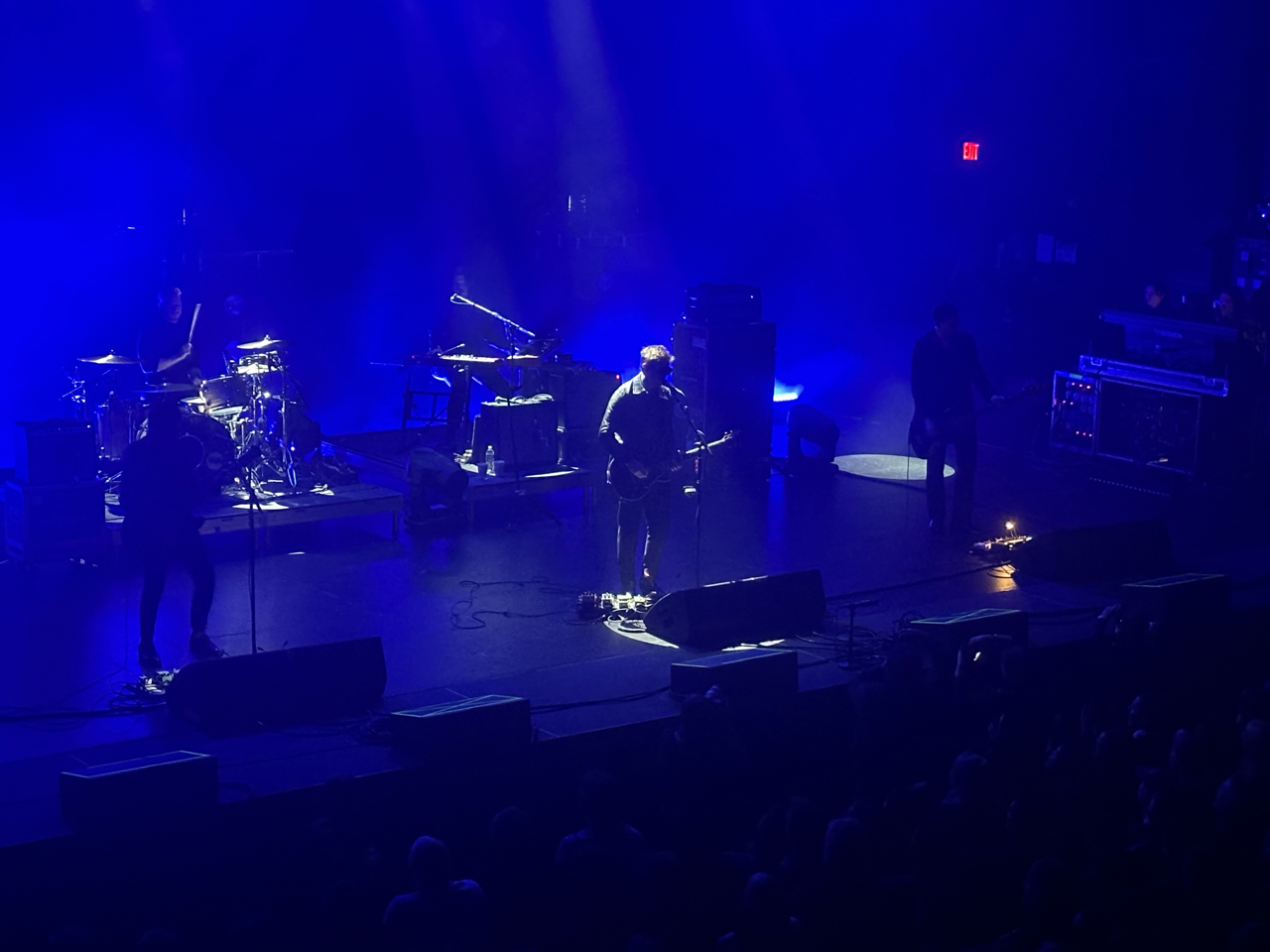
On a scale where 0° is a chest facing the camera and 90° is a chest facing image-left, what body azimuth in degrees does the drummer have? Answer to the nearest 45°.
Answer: approximately 315°

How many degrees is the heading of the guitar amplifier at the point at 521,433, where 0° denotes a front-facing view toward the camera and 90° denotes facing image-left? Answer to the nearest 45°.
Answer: approximately 315°

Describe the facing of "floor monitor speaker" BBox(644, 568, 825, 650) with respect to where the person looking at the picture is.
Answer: facing away from the viewer and to the left of the viewer
